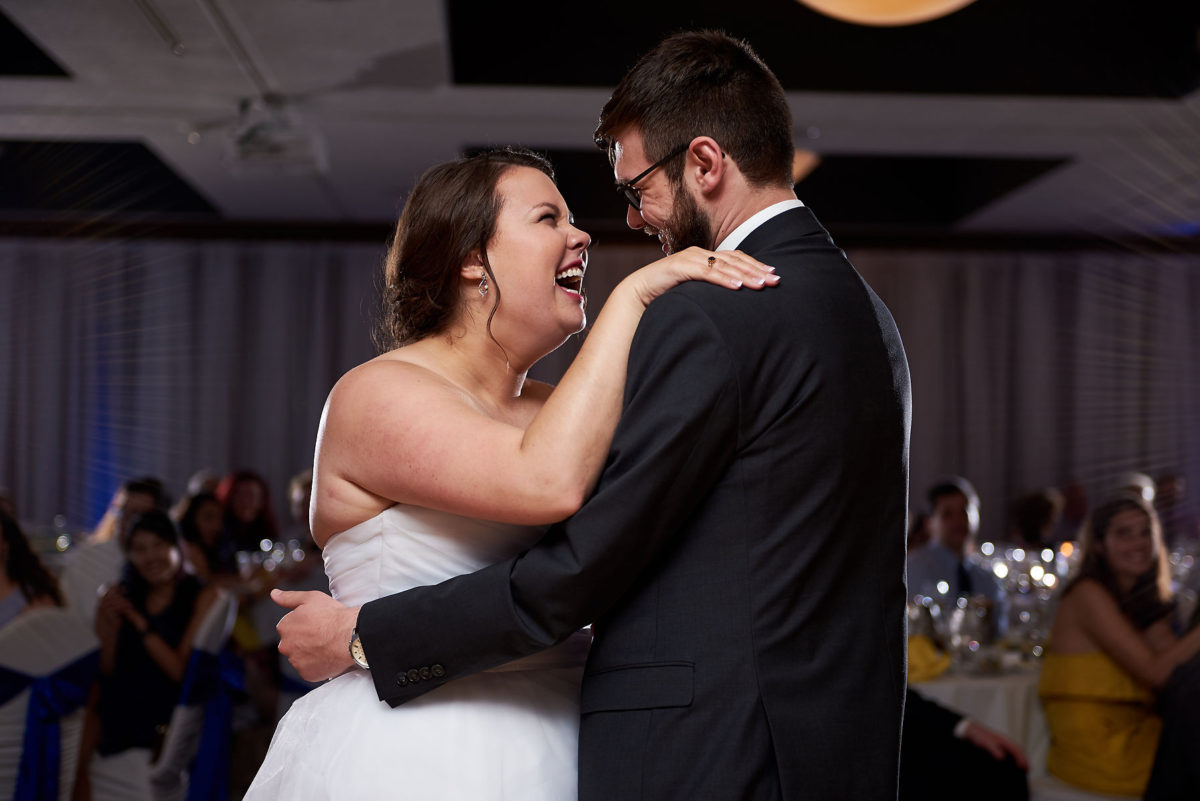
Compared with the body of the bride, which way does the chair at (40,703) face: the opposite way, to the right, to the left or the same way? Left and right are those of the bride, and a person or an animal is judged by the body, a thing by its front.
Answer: to the left

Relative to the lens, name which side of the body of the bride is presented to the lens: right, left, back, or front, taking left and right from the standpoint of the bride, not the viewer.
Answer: right

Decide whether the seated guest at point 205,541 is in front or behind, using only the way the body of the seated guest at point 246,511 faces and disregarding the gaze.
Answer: in front

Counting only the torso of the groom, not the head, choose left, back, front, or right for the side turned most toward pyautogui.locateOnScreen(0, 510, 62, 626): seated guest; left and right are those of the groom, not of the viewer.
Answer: front

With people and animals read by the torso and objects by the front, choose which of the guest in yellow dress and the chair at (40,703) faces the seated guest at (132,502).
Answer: the chair

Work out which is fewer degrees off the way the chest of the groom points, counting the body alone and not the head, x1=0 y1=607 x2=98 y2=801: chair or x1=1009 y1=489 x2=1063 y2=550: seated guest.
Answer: the chair

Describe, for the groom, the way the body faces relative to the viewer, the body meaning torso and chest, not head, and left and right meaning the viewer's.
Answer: facing away from the viewer and to the left of the viewer

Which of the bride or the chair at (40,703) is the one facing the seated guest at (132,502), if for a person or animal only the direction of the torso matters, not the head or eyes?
the chair

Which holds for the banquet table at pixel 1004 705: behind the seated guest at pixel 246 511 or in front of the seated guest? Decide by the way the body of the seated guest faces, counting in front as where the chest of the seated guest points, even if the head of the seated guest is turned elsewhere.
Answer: in front

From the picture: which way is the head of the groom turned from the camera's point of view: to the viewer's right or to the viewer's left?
to the viewer's left

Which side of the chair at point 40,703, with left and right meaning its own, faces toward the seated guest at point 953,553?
right

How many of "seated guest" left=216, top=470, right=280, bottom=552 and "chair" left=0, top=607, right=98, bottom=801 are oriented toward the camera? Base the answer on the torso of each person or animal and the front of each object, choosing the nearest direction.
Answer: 1

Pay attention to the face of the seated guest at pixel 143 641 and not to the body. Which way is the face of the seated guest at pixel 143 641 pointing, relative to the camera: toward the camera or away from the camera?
toward the camera

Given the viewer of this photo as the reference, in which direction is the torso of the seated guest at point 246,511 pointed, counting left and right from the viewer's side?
facing the viewer

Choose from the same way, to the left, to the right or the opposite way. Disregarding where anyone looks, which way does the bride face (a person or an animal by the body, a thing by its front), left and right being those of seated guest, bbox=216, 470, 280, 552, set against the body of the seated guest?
to the left
